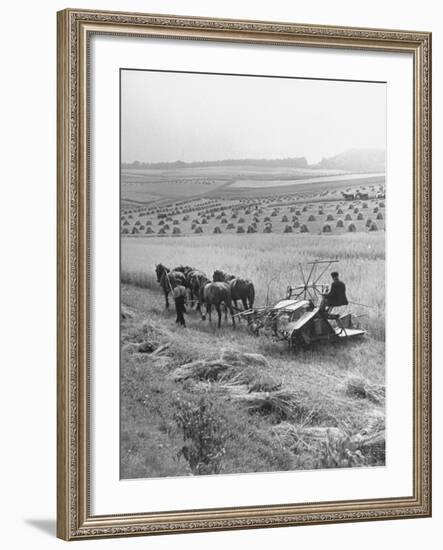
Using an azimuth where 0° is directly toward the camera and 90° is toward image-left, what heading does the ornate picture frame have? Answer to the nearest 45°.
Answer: approximately 315°
